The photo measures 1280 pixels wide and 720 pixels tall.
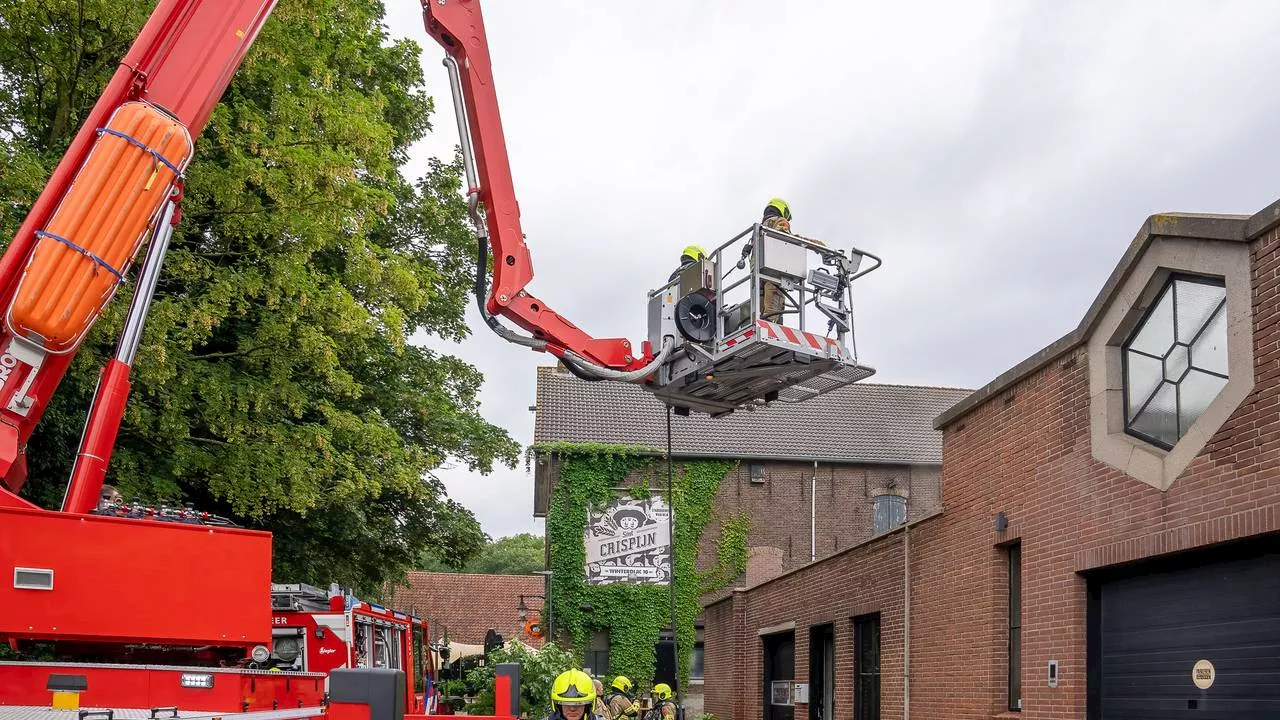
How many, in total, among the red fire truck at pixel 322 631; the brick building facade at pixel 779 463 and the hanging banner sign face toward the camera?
2

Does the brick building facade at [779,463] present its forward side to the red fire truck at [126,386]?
yes

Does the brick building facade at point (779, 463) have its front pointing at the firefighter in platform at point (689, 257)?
yes

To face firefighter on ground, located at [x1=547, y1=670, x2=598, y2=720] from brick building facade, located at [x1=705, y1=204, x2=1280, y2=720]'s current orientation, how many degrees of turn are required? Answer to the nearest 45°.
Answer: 0° — it already faces them

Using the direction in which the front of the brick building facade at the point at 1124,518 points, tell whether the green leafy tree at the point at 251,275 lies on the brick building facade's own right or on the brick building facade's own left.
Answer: on the brick building facade's own right

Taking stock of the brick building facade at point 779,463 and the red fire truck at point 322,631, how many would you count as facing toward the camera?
1
